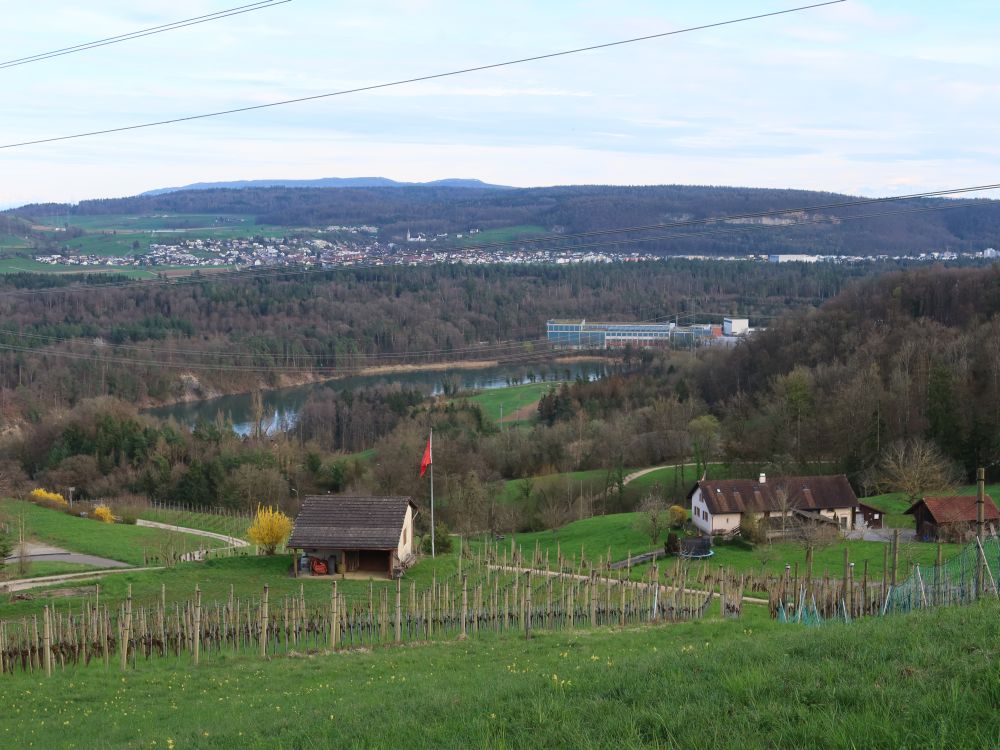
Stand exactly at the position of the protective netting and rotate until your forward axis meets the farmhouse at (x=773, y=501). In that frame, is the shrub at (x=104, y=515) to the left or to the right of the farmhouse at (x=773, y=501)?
left

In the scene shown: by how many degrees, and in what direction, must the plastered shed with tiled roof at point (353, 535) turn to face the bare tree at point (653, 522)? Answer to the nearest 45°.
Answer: approximately 135° to its left

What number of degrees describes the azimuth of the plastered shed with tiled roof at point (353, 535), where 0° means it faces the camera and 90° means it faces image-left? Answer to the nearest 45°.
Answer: approximately 0°

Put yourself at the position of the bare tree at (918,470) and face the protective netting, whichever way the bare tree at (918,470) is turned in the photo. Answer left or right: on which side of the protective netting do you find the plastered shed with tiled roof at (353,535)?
right

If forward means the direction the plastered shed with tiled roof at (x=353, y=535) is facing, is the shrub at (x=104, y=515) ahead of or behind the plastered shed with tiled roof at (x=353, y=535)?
behind

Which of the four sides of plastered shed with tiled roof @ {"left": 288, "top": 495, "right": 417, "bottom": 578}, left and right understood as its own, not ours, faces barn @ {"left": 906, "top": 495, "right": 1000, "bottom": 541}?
left

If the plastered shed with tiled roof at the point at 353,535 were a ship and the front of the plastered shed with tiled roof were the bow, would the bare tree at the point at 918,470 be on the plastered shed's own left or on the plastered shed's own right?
on the plastered shed's own left

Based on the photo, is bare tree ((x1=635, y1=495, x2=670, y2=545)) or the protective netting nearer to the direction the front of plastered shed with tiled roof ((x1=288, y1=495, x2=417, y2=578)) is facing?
the protective netting

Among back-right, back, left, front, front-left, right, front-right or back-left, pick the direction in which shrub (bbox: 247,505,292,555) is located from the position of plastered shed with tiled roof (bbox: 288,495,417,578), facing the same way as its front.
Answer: back-right
